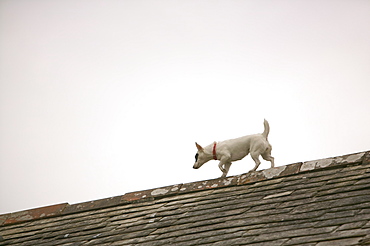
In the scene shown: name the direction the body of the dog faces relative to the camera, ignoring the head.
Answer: to the viewer's left
